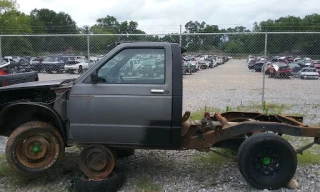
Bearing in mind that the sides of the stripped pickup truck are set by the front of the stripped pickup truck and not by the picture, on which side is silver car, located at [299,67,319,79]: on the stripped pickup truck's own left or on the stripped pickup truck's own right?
on the stripped pickup truck's own right

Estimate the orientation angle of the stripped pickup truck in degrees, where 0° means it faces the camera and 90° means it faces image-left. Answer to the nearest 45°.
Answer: approximately 90°

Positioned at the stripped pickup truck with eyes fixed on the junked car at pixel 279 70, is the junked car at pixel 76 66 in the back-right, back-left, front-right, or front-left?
front-left

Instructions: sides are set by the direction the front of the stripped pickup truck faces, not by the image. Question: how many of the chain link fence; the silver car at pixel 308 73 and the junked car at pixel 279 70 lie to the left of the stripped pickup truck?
0

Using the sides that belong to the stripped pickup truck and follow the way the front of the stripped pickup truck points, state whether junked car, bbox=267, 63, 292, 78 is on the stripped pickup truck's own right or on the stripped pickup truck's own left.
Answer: on the stripped pickup truck's own right

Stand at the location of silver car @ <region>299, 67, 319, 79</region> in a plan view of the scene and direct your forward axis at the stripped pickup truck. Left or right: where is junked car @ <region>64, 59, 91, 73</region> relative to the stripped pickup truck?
right

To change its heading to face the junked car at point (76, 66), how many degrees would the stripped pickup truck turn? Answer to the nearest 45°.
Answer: approximately 90° to its right

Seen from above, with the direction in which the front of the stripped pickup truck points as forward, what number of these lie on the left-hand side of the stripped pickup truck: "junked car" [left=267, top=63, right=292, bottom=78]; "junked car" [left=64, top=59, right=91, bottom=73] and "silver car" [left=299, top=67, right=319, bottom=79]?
0

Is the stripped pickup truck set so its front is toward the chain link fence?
no
